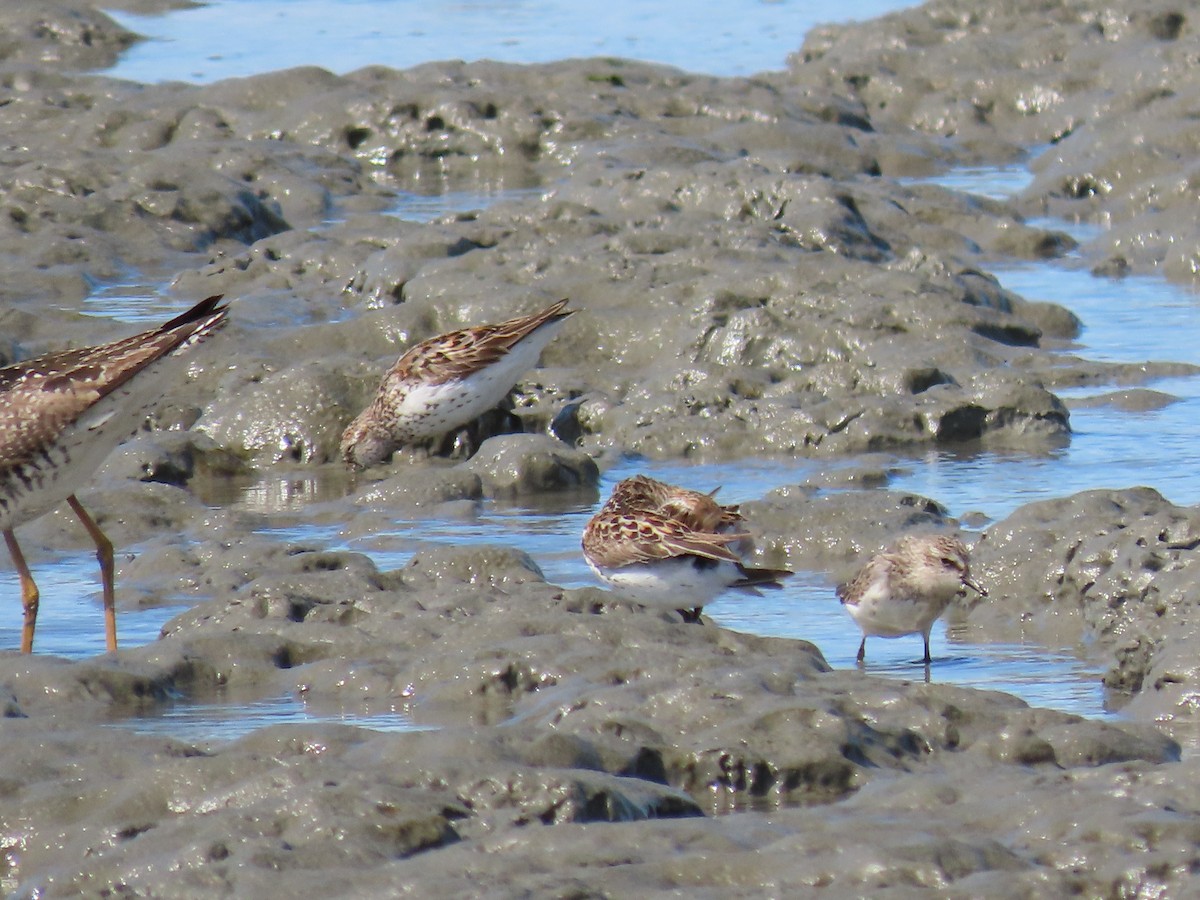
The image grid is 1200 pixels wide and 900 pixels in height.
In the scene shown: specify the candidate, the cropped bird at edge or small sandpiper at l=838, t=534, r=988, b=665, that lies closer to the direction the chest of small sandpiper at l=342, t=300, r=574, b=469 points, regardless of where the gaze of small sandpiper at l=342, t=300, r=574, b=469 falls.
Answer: the cropped bird at edge

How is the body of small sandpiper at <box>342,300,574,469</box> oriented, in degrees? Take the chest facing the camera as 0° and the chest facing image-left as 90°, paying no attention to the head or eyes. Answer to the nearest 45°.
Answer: approximately 90°

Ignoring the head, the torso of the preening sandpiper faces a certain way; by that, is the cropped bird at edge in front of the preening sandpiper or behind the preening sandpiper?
in front

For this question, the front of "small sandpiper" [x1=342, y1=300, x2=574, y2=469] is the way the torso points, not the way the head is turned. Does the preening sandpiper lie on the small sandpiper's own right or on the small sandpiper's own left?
on the small sandpiper's own left

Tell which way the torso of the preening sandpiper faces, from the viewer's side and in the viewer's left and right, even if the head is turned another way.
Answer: facing to the left of the viewer

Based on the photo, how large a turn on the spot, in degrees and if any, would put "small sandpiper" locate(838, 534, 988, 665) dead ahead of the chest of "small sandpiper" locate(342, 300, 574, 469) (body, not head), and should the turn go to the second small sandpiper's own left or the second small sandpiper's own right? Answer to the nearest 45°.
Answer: approximately 135° to the second small sandpiper's own left

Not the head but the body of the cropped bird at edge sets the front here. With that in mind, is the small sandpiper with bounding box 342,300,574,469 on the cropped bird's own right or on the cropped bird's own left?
on the cropped bird's own right

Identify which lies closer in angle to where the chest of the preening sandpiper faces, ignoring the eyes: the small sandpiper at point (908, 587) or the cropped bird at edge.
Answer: the cropped bird at edge

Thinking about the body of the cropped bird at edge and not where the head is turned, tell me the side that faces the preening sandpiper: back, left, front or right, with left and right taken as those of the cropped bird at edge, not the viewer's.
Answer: back

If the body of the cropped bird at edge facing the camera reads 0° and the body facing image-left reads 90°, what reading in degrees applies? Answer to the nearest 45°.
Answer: approximately 90°
